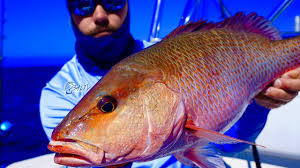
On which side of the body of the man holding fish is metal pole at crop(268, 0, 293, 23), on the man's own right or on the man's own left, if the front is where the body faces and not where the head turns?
on the man's own left

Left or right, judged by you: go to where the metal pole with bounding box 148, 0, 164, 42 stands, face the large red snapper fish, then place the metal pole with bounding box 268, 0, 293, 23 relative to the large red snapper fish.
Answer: left

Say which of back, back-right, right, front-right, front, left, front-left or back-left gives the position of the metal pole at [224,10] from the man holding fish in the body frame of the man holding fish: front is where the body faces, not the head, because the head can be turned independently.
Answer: back-left

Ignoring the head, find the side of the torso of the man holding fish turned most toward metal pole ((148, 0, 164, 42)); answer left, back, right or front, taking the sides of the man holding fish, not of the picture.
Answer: back

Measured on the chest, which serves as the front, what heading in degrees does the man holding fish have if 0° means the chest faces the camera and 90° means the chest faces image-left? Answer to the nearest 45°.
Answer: approximately 0°
